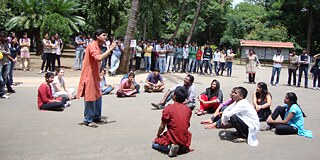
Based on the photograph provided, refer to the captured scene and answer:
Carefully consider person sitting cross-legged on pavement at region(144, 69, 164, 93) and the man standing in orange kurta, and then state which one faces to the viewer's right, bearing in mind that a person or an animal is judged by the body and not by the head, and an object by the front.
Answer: the man standing in orange kurta

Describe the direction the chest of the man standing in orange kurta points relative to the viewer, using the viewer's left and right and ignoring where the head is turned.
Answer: facing to the right of the viewer

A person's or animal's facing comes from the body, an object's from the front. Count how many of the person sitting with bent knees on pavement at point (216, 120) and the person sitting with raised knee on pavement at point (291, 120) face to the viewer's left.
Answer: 2

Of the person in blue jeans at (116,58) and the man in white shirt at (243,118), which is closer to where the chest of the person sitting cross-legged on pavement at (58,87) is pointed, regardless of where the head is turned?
the man in white shirt

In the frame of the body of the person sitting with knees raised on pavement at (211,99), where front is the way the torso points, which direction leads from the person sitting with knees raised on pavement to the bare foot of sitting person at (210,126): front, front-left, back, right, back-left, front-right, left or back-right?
front-left

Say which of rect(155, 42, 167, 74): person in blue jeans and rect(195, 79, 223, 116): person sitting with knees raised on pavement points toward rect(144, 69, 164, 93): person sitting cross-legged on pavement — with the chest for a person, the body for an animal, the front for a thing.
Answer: the person in blue jeans

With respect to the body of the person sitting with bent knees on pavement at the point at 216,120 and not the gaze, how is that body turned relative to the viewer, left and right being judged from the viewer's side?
facing to the left of the viewer

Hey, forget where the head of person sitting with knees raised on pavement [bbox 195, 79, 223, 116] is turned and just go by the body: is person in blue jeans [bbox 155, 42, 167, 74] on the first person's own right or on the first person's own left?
on the first person's own right

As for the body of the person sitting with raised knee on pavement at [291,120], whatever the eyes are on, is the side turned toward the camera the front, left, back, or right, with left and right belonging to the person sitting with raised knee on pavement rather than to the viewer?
left

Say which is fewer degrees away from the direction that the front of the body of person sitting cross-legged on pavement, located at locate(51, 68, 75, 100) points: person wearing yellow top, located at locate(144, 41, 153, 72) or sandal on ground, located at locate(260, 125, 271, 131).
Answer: the sandal on ground

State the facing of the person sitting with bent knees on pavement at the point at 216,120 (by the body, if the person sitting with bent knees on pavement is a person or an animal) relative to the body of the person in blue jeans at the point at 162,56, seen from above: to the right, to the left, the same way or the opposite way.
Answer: to the right

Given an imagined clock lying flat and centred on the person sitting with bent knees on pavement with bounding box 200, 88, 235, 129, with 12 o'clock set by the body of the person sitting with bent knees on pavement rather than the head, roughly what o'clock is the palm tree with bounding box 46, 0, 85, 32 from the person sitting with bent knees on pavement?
The palm tree is roughly at 2 o'clock from the person sitting with bent knees on pavement.

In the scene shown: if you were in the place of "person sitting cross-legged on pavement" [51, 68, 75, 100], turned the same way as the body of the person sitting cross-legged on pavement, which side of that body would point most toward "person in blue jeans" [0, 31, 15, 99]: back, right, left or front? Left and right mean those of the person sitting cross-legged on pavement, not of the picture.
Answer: back

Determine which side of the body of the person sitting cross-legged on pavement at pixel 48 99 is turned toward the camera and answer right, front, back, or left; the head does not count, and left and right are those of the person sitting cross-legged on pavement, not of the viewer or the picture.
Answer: right
